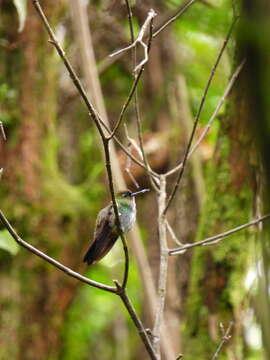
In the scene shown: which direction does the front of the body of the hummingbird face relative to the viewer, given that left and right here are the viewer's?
facing to the right of the viewer

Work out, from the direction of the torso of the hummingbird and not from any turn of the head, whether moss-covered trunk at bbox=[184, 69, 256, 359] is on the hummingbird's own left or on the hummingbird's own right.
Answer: on the hummingbird's own left

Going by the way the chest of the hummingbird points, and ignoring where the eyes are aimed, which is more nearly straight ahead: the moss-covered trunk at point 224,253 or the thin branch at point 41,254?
the moss-covered trunk

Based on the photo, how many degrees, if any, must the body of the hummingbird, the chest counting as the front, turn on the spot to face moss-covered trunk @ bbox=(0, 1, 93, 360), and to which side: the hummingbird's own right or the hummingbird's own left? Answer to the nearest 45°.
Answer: approximately 90° to the hummingbird's own left
